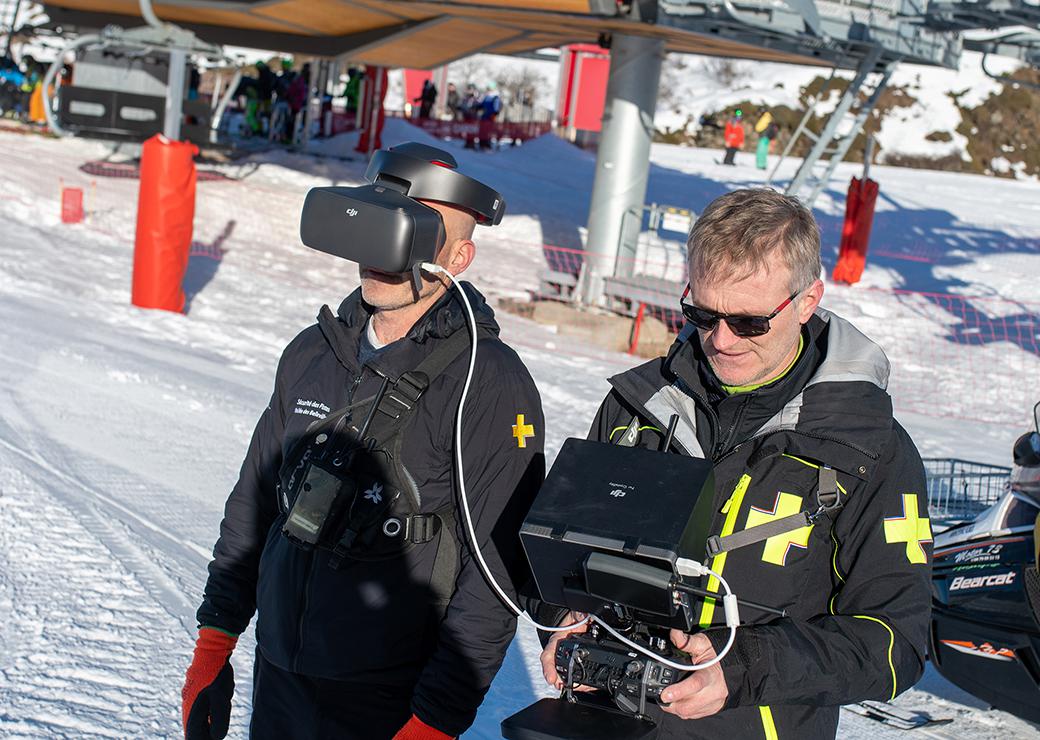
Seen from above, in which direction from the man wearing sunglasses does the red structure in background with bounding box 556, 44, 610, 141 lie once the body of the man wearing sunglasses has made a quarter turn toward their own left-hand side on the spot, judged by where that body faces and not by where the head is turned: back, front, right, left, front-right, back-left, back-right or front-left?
back-left

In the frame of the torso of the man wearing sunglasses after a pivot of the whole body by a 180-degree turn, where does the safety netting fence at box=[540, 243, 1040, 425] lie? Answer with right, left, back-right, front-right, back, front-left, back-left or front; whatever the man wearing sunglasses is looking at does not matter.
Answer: front-left

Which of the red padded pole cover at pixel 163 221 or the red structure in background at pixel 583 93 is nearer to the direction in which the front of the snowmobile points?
the red padded pole cover

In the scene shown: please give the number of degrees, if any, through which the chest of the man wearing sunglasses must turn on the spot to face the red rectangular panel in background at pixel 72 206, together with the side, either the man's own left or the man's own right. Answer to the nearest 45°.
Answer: approximately 90° to the man's own right

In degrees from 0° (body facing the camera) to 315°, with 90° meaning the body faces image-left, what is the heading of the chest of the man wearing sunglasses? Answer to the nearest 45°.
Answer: approximately 45°

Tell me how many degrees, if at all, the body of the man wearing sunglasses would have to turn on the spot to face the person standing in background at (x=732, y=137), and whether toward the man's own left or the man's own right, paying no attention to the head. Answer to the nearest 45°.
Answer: approximately 135° to the man's own right

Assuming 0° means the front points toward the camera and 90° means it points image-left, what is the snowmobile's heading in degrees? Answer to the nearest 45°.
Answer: approximately 90°

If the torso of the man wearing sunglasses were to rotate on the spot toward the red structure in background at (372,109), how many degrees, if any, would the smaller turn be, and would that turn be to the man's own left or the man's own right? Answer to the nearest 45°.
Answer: approximately 135° to the man's own right

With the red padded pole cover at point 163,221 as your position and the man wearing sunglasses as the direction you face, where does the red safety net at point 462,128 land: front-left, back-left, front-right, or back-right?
back-left
